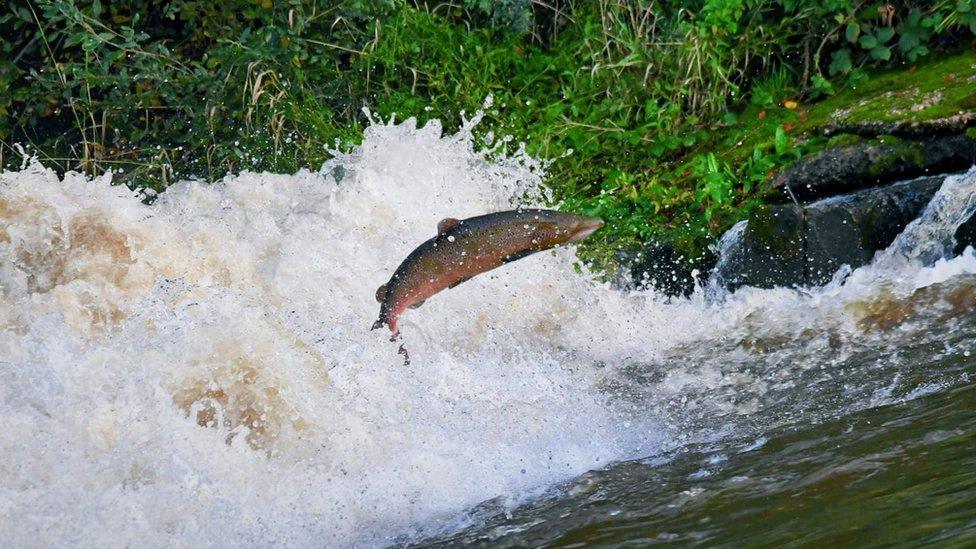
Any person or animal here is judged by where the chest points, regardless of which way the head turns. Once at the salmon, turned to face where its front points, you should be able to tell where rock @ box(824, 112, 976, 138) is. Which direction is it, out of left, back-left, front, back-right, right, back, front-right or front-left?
front-left

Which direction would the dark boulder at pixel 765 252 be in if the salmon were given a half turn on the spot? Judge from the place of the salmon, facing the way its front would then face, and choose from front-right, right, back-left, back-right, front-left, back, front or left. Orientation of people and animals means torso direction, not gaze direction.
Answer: back-right

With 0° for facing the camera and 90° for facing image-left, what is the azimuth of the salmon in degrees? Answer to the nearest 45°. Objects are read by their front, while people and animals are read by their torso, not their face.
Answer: approximately 270°

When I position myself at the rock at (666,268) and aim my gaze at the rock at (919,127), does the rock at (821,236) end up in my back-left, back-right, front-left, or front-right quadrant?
front-right

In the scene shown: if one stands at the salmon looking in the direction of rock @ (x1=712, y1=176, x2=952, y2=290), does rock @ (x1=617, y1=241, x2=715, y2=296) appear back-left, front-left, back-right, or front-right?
front-left

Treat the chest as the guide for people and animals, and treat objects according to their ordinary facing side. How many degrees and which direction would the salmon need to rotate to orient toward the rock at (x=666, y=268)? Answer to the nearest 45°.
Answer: approximately 45° to its left

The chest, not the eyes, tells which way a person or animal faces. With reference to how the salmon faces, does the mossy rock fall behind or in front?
in front
